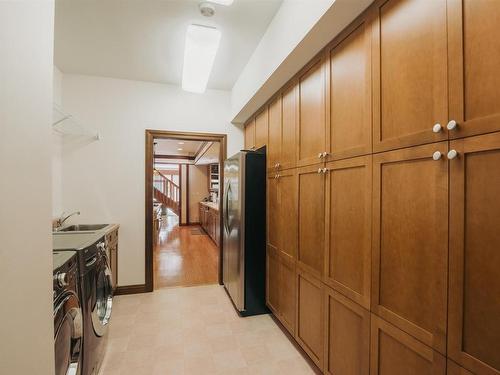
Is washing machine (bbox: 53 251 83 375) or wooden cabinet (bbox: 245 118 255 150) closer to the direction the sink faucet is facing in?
the wooden cabinet

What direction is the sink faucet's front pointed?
to the viewer's right

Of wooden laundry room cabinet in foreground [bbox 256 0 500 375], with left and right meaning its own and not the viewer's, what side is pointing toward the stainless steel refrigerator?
right

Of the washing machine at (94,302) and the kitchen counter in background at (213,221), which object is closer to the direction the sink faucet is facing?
the kitchen counter in background

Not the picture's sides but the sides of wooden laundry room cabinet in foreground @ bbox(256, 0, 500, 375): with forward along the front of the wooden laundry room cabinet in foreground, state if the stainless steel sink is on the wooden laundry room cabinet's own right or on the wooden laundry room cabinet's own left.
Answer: on the wooden laundry room cabinet's own right

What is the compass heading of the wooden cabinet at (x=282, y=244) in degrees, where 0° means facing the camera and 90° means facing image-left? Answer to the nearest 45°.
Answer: approximately 90°

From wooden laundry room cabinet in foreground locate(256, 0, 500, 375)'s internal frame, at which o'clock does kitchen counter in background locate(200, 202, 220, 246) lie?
The kitchen counter in background is roughly at 3 o'clock from the wooden laundry room cabinet in foreground.

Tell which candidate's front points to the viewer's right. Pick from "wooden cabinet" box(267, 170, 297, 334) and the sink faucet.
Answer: the sink faucet

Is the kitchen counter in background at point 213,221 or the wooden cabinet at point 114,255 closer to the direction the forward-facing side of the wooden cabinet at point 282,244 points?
the wooden cabinet

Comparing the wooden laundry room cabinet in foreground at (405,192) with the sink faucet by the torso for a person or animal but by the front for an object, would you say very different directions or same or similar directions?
very different directions

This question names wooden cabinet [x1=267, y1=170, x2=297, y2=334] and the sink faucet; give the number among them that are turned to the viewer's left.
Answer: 1
